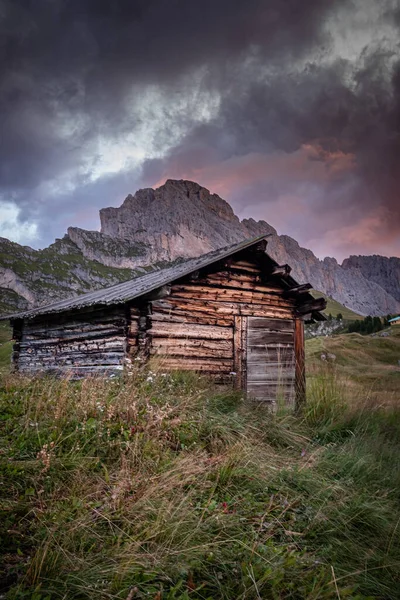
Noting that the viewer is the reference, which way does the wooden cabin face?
facing the viewer and to the right of the viewer
